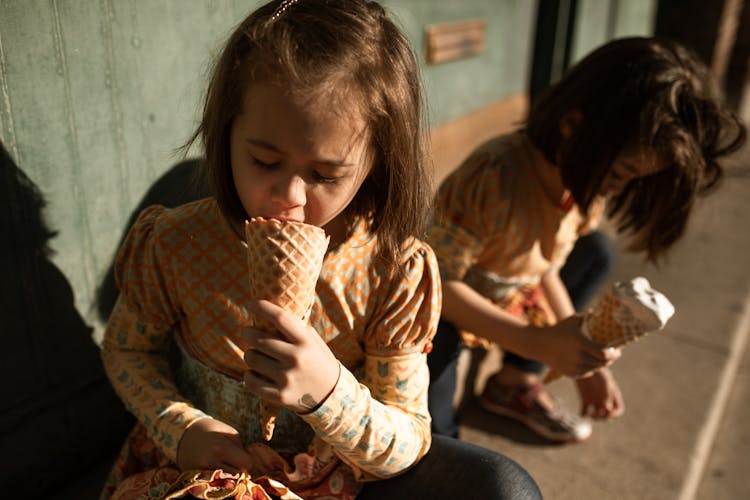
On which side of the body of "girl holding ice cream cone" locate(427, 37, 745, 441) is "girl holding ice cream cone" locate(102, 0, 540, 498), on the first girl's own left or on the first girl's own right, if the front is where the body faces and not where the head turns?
on the first girl's own right

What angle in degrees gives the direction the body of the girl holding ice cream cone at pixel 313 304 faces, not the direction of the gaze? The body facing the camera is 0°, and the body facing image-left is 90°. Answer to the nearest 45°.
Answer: approximately 0°

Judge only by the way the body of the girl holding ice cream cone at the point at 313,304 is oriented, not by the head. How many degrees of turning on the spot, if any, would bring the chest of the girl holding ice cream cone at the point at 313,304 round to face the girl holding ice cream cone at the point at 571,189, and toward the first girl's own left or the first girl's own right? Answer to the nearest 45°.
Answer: approximately 135° to the first girl's own left
